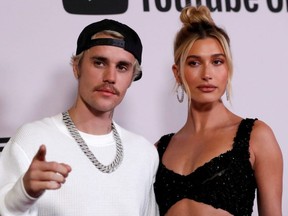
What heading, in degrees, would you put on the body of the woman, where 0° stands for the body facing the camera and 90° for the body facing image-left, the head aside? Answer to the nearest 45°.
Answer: approximately 45°
